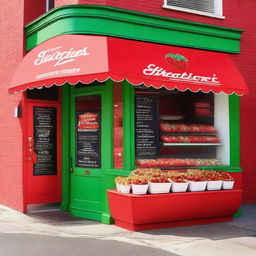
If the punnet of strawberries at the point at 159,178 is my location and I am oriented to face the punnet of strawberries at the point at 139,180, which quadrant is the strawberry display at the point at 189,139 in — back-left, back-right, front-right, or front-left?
back-right

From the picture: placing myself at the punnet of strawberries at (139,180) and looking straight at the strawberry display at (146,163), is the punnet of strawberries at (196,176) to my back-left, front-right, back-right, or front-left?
front-right

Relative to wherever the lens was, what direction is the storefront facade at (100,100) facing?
facing the viewer

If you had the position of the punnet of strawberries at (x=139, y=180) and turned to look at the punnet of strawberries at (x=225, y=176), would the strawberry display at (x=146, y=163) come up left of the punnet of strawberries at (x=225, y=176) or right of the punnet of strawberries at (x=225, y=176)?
left
